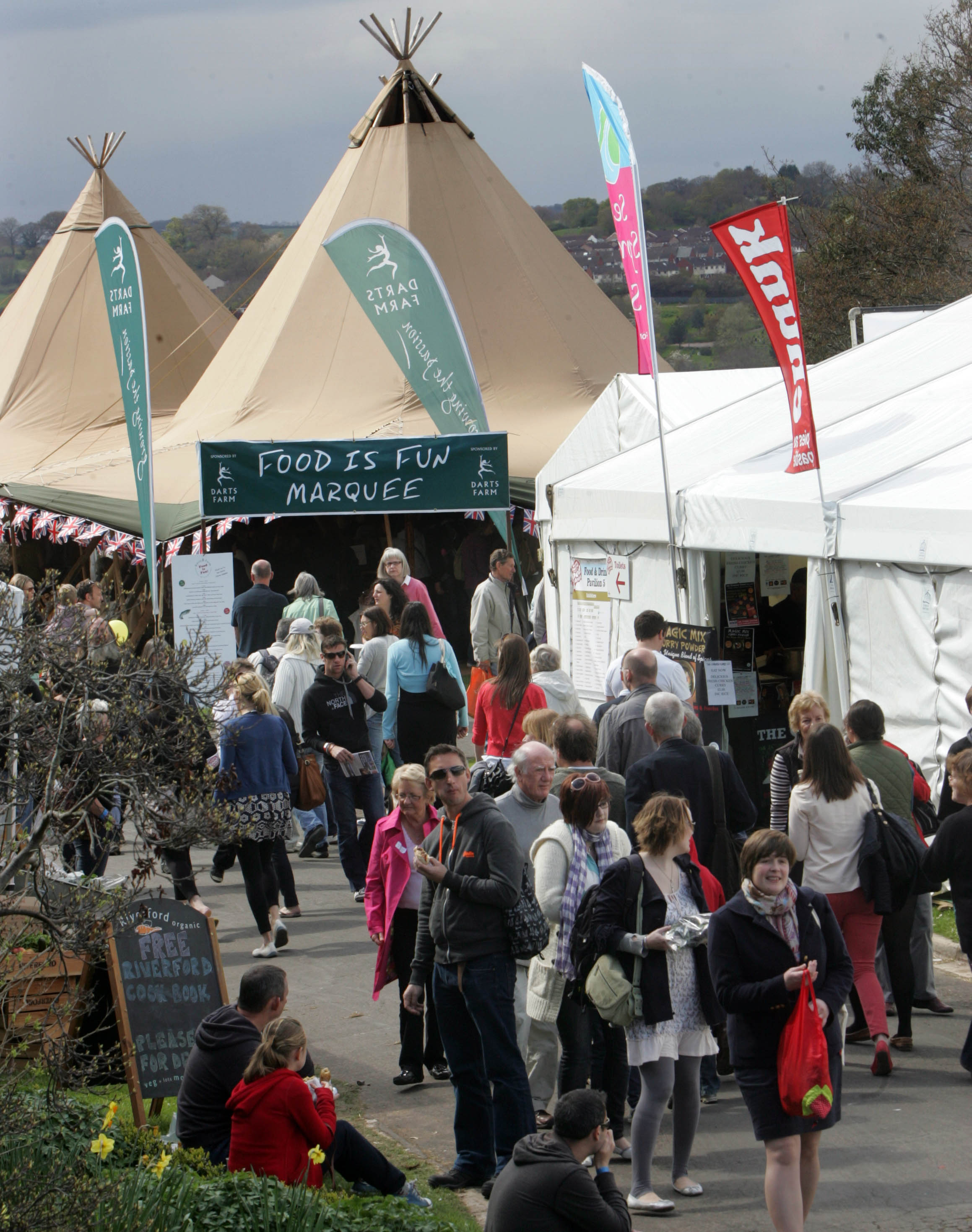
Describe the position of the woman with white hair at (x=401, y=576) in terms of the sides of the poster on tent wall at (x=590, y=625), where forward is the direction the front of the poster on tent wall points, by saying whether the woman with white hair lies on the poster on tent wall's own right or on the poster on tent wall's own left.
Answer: on the poster on tent wall's own right

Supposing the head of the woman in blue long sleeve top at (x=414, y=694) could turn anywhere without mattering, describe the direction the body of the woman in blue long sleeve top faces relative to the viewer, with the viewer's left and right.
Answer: facing away from the viewer

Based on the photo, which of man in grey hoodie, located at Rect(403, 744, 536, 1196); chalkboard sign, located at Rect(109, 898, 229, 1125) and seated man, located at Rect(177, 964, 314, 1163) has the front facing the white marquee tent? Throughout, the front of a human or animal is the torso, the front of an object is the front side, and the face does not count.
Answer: the seated man

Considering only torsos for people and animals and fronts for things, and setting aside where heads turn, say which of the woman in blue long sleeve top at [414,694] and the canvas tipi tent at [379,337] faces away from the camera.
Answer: the woman in blue long sleeve top

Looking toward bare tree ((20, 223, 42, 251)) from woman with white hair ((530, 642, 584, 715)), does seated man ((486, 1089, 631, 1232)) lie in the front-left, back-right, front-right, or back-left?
back-left

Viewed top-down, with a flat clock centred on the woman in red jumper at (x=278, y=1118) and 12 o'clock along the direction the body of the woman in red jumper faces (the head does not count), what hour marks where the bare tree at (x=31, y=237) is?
The bare tree is roughly at 10 o'clock from the woman in red jumper.

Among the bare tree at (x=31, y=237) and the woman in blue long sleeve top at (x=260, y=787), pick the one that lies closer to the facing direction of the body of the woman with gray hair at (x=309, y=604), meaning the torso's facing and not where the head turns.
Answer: the bare tree

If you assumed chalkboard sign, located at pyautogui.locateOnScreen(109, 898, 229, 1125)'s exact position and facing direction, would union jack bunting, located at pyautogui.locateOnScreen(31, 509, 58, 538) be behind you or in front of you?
behind

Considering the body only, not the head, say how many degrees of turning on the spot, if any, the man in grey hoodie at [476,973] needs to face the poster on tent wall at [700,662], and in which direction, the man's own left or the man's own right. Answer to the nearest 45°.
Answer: approximately 135° to the man's own right

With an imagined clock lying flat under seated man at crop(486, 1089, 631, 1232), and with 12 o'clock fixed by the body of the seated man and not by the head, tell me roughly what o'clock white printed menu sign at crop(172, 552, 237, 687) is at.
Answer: The white printed menu sign is roughly at 10 o'clock from the seated man.

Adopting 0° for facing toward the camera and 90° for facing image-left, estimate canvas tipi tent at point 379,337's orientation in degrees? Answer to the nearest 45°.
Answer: approximately 0°

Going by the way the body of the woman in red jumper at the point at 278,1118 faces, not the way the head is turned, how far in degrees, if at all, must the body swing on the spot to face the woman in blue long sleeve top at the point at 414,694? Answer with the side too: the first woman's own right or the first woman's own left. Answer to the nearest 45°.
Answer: approximately 45° to the first woman's own left
